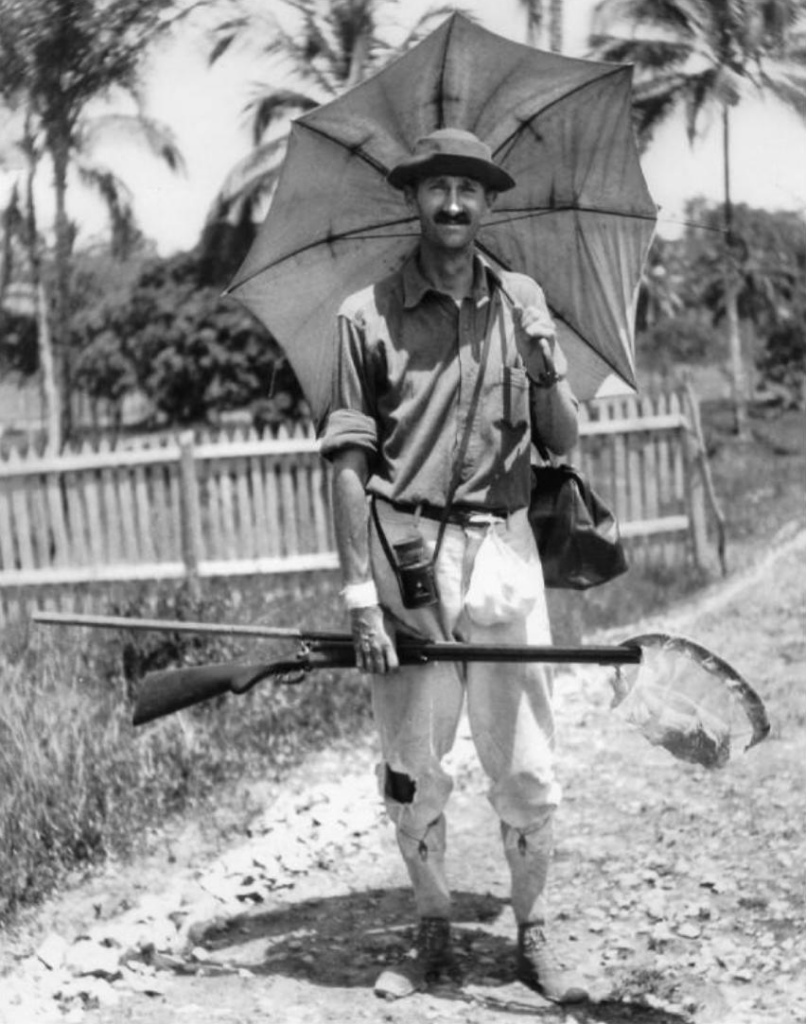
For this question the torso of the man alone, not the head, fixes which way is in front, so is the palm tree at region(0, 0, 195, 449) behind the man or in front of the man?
behind

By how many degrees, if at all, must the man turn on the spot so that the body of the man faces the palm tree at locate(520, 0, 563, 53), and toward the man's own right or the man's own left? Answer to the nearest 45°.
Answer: approximately 180°

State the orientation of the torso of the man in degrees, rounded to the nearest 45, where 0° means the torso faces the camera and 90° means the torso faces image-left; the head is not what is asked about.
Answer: approximately 0°

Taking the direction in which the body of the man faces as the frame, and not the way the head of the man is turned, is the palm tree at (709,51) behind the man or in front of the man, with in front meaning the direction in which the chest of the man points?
behind
